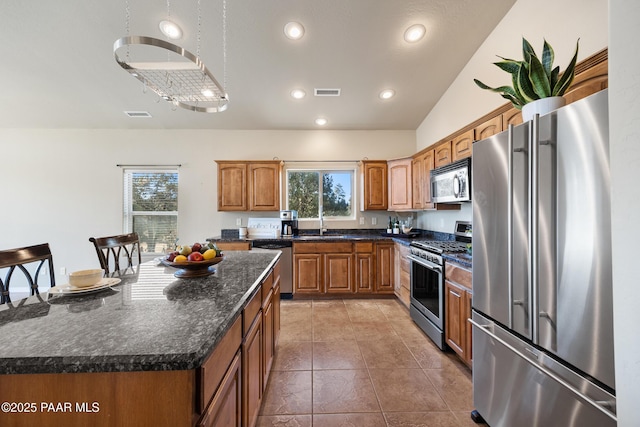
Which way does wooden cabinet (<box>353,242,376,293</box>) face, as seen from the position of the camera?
facing the viewer

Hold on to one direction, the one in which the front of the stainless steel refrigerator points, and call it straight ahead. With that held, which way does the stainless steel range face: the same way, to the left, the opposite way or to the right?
the same way

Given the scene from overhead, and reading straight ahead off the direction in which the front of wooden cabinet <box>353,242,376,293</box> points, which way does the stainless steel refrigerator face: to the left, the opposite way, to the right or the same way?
to the right

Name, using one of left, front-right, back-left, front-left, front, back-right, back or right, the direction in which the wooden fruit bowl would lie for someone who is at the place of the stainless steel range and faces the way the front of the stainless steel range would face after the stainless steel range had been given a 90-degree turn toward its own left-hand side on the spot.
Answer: right

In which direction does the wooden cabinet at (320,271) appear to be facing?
toward the camera

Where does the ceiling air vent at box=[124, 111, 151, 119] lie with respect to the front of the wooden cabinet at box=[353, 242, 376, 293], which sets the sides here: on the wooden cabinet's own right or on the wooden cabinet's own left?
on the wooden cabinet's own right

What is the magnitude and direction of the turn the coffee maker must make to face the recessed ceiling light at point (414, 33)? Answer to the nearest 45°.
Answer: approximately 45° to its left

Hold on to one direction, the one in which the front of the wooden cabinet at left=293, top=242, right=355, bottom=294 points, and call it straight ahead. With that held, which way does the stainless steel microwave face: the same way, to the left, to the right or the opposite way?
to the right

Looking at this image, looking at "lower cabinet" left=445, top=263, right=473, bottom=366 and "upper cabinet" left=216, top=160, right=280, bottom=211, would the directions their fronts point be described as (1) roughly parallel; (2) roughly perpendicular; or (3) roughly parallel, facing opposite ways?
roughly perpendicular

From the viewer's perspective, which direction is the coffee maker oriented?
toward the camera

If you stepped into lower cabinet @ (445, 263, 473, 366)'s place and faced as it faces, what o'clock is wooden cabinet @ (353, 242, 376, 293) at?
The wooden cabinet is roughly at 3 o'clock from the lower cabinet.

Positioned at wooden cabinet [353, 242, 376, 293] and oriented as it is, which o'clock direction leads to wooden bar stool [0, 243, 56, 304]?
The wooden bar stool is roughly at 1 o'clock from the wooden cabinet.

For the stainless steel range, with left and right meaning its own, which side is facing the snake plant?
left

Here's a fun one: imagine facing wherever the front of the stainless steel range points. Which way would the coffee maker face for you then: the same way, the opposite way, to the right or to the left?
to the left

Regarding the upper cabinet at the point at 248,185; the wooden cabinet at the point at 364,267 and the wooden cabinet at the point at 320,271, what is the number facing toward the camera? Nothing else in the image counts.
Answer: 3

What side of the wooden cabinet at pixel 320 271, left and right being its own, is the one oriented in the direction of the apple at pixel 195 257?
front

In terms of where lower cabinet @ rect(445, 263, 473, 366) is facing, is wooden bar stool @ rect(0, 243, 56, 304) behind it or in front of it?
in front

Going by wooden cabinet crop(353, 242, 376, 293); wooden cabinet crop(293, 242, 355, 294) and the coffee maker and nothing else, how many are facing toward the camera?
3

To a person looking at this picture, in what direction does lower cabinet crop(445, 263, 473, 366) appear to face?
facing the viewer and to the left of the viewer

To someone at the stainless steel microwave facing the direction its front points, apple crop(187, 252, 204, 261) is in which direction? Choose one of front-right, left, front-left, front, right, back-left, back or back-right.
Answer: front

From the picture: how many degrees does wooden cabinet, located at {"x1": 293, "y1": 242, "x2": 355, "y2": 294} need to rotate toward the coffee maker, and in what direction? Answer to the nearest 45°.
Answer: approximately 135° to its right
